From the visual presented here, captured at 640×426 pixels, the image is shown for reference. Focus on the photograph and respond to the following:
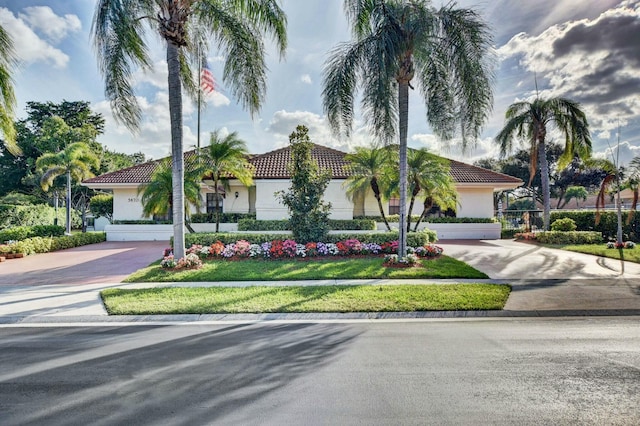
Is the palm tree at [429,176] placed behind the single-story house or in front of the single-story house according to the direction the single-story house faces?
in front

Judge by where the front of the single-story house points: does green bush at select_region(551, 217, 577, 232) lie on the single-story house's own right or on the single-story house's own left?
on the single-story house's own left

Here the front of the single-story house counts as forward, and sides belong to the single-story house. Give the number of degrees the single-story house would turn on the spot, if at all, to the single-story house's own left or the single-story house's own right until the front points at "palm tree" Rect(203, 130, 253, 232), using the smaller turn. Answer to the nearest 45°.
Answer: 0° — it already faces it

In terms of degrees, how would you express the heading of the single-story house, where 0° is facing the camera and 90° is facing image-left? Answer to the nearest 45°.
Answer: approximately 0°

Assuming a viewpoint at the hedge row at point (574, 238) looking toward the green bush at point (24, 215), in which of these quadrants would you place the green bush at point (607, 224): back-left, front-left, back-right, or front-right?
back-right

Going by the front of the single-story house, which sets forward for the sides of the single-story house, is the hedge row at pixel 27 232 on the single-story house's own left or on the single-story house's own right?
on the single-story house's own right

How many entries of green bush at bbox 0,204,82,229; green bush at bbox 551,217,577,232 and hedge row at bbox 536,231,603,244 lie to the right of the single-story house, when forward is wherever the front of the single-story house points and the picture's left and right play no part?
1

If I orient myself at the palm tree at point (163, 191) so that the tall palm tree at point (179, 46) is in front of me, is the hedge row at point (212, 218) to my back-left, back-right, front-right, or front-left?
back-left

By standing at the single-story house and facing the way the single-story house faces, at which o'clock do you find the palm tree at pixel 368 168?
The palm tree is roughly at 11 o'clock from the single-story house.

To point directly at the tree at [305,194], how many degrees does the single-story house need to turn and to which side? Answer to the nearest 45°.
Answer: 0° — it already faces it

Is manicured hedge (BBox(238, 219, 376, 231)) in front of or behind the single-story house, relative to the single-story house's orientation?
in front
